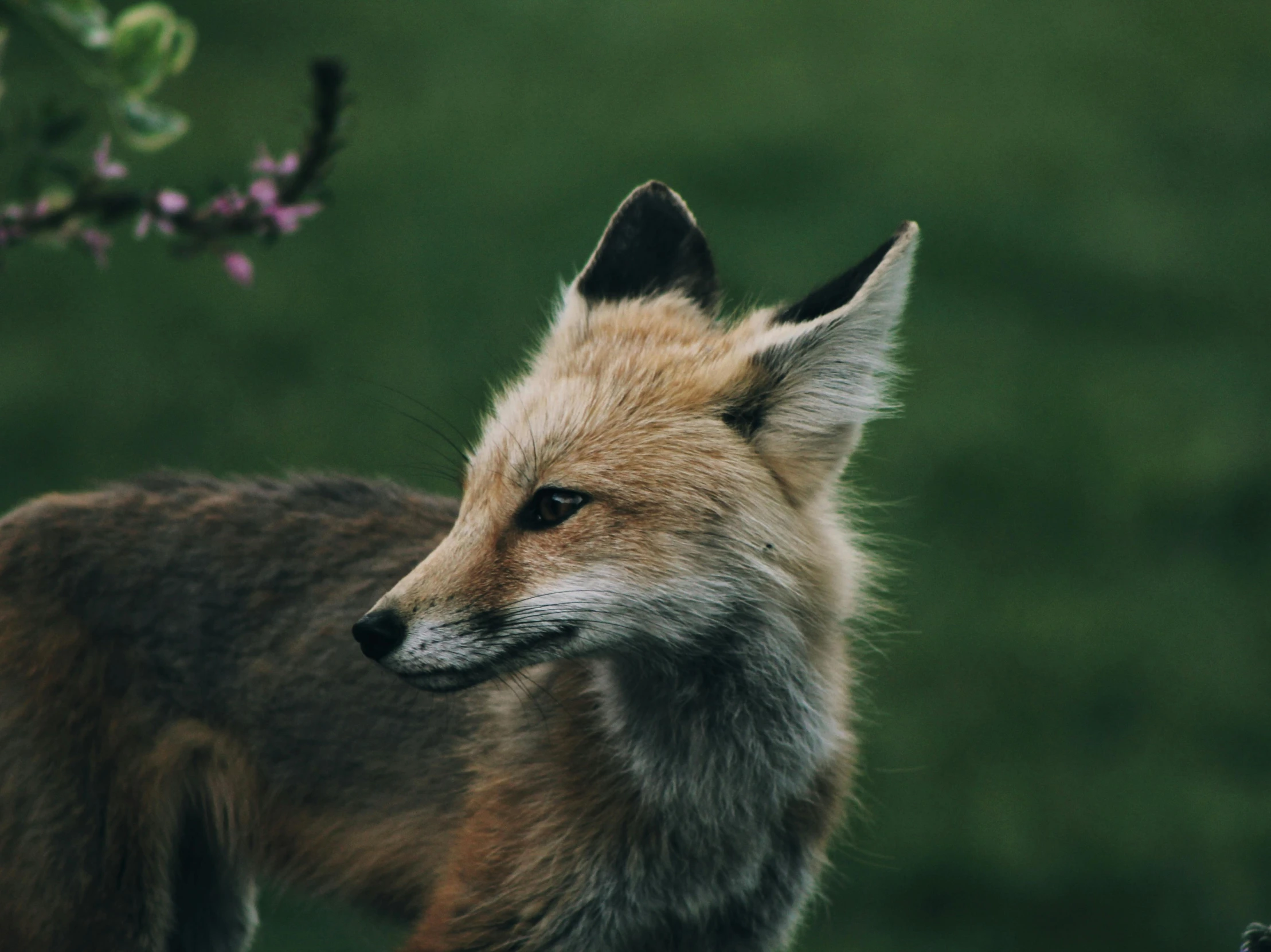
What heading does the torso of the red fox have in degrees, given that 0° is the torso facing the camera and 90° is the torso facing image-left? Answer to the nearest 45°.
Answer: approximately 315°

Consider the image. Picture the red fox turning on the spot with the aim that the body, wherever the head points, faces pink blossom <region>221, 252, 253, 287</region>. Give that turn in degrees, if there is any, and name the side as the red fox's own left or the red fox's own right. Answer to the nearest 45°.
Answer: approximately 135° to the red fox's own right
